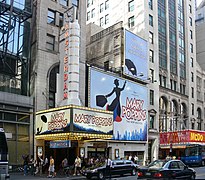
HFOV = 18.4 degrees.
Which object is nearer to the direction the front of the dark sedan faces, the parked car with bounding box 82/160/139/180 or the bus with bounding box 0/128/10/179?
the parked car

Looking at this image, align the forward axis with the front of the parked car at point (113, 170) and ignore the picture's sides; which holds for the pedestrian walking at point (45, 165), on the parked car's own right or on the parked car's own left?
on the parked car's own right

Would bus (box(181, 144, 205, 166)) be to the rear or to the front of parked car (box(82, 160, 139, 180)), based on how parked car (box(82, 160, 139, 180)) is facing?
to the rear

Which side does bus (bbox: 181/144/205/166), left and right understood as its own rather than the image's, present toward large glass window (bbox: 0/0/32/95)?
front

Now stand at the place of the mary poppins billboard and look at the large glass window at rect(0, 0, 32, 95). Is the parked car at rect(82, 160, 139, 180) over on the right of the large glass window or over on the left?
left

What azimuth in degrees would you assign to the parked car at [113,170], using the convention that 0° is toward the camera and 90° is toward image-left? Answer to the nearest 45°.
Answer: approximately 45°

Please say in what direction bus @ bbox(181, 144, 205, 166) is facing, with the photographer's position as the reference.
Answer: facing the viewer and to the left of the viewer
